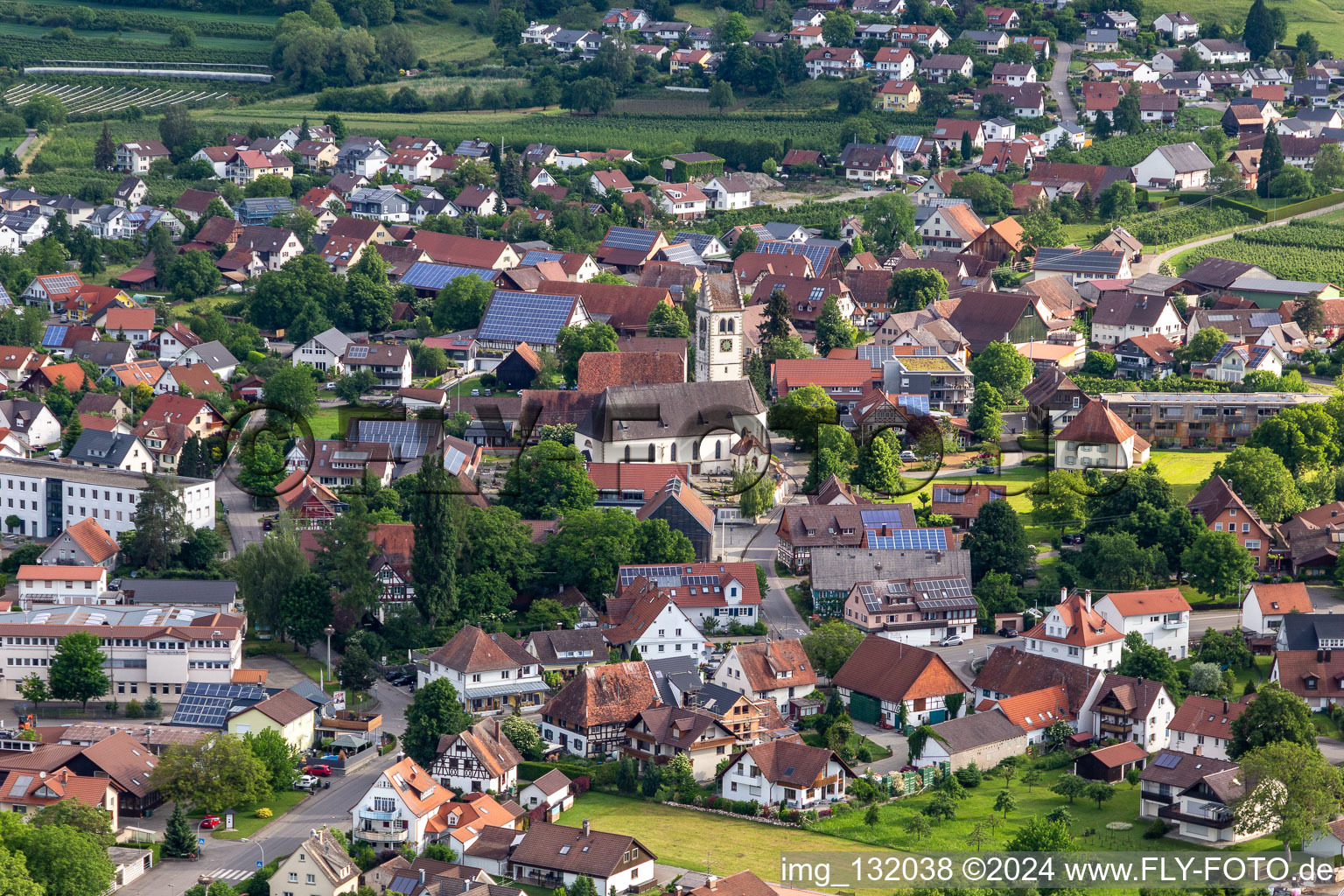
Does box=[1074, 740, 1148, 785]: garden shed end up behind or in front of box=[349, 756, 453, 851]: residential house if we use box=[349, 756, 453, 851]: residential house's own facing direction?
behind

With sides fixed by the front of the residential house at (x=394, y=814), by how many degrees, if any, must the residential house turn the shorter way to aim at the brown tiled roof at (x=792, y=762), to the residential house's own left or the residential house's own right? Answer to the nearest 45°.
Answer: approximately 135° to the residential house's own left

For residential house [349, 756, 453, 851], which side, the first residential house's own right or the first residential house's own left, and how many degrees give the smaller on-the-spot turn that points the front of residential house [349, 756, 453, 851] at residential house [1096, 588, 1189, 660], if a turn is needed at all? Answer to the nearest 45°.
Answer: approximately 135° to the first residential house's own left

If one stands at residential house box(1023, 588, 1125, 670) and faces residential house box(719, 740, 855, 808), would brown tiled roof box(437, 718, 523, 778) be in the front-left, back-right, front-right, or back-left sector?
front-right

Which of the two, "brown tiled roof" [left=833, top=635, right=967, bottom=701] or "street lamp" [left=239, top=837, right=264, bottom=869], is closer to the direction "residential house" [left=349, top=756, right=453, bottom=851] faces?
the street lamp

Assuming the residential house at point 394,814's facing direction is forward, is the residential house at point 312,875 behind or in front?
in front

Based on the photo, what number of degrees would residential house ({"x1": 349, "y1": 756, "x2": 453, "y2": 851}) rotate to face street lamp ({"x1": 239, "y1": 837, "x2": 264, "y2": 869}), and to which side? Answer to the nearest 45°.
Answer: approximately 45° to its right

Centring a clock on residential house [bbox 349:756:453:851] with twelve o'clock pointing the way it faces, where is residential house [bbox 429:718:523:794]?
residential house [bbox 429:718:523:794] is roughly at 6 o'clock from residential house [bbox 349:756:453:851].

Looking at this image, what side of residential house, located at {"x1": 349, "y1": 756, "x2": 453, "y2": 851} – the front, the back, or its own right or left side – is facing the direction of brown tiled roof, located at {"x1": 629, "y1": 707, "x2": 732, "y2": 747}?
back

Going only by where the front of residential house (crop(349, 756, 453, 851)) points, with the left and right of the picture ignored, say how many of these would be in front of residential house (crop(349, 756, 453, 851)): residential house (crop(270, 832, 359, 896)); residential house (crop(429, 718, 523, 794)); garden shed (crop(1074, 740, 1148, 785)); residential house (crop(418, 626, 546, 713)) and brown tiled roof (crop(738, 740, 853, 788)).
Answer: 1

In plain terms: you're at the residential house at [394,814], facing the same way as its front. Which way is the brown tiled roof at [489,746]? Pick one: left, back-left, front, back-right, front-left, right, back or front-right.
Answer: back

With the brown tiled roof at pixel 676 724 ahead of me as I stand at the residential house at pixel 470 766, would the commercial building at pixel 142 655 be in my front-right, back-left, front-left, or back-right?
back-left

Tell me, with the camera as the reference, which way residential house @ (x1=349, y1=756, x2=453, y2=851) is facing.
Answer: facing the viewer and to the left of the viewer

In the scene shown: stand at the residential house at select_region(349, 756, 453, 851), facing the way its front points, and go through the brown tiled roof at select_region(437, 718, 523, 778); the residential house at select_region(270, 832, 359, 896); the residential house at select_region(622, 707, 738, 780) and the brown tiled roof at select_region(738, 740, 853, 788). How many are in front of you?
1

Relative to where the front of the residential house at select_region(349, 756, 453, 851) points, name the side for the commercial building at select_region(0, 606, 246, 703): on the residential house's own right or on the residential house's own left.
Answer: on the residential house's own right
